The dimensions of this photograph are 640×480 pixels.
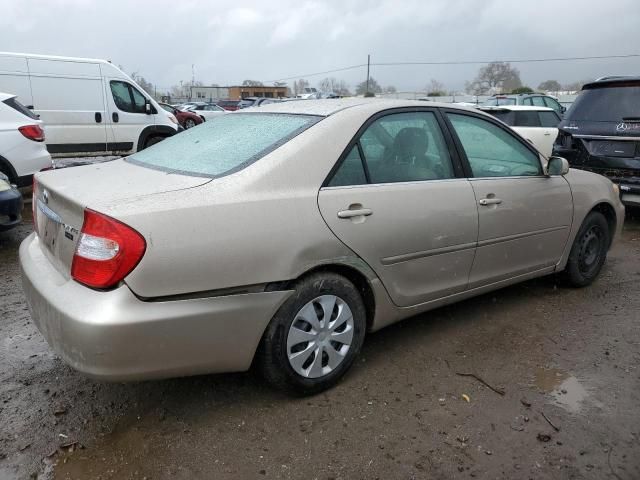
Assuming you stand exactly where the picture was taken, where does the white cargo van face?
facing to the right of the viewer

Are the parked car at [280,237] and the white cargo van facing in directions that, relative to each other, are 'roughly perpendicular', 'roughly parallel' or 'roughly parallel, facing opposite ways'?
roughly parallel

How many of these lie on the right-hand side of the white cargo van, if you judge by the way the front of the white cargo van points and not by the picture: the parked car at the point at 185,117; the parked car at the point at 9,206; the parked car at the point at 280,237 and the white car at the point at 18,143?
3

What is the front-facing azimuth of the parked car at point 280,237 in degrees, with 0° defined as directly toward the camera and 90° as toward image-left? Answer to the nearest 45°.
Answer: approximately 225°

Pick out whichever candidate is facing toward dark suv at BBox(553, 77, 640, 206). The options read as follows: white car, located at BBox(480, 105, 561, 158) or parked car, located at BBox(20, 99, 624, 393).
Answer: the parked car

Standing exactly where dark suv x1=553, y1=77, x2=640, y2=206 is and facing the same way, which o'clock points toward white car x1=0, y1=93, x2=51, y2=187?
The white car is roughly at 8 o'clock from the dark suv.

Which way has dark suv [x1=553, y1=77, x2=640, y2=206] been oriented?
away from the camera

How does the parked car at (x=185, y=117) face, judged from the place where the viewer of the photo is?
facing the viewer and to the right of the viewer

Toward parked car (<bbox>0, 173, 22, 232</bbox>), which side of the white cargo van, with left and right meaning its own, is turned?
right

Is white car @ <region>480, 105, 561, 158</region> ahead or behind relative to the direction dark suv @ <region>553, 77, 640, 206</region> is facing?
ahead

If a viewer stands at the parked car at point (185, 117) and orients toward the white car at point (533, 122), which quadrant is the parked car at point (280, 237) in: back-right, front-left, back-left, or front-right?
front-right

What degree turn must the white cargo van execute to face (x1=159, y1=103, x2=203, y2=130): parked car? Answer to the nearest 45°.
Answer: approximately 90° to its left
